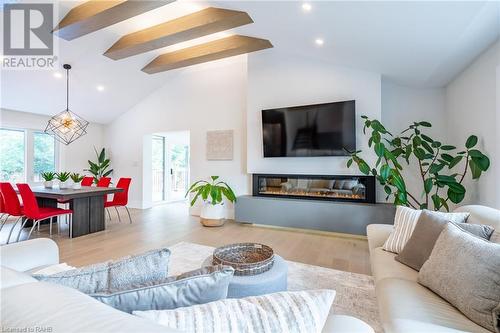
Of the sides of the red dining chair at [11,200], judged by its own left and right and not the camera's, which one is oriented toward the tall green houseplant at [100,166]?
front

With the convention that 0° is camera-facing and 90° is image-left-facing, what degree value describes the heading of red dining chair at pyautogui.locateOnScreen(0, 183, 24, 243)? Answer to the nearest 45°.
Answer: approximately 225°

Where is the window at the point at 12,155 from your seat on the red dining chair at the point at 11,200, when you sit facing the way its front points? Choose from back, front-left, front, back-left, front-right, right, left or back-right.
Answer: front-left

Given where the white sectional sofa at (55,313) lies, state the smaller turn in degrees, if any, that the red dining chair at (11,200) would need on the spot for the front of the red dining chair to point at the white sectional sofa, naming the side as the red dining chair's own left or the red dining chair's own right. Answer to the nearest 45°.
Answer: approximately 135° to the red dining chair's own right

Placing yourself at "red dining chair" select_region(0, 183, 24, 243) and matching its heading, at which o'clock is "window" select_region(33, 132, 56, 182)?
The window is roughly at 11 o'clock from the red dining chair.

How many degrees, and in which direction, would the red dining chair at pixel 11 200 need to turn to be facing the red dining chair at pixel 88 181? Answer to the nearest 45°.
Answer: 0° — it already faces it

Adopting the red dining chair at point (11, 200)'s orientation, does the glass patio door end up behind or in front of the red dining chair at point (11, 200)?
in front
